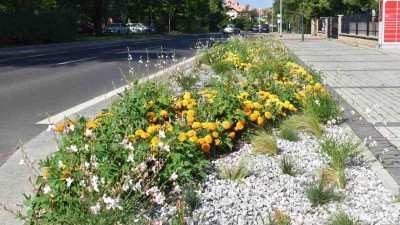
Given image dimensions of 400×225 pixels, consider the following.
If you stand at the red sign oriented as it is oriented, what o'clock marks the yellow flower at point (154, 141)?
The yellow flower is roughly at 12 o'clock from the red sign.

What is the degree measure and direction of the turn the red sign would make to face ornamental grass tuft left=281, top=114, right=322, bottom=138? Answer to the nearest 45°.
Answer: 0° — it already faces it

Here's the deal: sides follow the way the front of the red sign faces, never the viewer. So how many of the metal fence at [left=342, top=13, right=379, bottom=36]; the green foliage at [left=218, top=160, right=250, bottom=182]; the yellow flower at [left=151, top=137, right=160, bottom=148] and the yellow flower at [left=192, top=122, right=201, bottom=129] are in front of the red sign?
3

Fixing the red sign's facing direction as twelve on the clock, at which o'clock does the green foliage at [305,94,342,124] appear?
The green foliage is roughly at 12 o'clock from the red sign.

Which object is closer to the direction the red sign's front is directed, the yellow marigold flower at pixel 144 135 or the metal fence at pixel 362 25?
the yellow marigold flower

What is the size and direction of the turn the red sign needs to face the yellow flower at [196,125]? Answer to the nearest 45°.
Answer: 0° — it already faces it

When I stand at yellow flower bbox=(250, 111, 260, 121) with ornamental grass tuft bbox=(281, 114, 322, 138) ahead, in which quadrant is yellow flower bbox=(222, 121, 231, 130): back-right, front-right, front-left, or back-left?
back-right

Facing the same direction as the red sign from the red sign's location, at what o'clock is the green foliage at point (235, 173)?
The green foliage is roughly at 12 o'clock from the red sign.

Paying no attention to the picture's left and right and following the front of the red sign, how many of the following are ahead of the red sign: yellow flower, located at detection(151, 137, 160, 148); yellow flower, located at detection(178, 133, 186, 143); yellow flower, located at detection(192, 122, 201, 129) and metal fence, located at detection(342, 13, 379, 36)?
3

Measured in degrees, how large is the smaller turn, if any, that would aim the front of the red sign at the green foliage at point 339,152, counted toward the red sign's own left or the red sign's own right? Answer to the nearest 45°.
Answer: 0° — it already faces it

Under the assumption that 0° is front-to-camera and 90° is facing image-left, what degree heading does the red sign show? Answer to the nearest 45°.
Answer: approximately 0°
